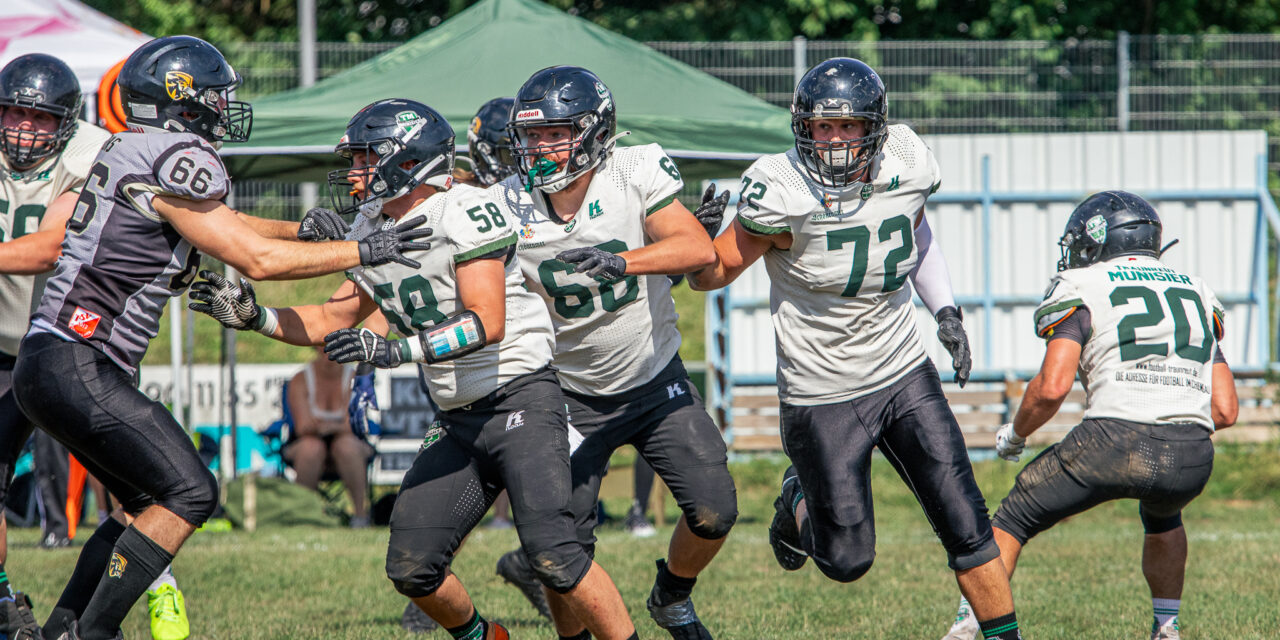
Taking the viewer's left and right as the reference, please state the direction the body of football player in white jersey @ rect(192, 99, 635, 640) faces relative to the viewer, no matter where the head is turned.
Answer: facing the viewer and to the left of the viewer

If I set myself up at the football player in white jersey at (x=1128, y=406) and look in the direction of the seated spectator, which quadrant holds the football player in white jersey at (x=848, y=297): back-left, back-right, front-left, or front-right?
front-left

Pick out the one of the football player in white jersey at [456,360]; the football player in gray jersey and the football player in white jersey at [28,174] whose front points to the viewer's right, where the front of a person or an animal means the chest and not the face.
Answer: the football player in gray jersey

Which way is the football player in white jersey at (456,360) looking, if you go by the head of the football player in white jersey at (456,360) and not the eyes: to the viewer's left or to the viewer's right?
to the viewer's left

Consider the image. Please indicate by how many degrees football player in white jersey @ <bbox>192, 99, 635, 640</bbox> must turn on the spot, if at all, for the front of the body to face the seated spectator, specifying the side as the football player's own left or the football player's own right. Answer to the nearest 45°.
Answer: approximately 135° to the football player's own right

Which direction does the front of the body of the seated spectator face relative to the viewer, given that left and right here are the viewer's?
facing the viewer

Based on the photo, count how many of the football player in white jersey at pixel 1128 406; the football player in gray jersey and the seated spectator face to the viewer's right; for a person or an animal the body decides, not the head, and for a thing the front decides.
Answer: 1

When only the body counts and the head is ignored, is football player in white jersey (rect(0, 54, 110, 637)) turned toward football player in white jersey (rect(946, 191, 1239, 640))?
no

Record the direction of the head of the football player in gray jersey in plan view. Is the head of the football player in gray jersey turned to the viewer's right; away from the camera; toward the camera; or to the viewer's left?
to the viewer's right

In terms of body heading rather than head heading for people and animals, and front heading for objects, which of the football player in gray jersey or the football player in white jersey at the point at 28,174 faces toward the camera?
the football player in white jersey

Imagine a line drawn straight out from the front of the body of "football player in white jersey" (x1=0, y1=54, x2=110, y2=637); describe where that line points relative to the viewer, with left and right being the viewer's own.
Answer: facing the viewer

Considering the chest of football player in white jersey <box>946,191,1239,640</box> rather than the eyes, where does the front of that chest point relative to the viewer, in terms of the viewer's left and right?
facing away from the viewer and to the left of the viewer

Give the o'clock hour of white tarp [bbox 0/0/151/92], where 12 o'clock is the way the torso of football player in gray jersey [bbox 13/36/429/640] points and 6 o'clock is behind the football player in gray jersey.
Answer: The white tarp is roughly at 9 o'clock from the football player in gray jersey.

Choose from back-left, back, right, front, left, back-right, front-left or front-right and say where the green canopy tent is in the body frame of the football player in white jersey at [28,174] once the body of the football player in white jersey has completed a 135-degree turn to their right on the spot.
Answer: right

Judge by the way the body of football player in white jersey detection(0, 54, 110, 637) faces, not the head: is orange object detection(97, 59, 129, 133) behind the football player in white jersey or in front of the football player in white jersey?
behind

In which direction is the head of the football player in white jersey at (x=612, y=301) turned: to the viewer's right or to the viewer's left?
to the viewer's left

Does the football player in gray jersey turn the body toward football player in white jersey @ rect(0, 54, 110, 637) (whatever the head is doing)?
no

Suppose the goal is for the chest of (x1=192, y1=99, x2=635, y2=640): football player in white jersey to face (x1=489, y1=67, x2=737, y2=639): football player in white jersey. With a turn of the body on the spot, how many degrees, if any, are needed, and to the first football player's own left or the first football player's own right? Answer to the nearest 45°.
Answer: approximately 180°

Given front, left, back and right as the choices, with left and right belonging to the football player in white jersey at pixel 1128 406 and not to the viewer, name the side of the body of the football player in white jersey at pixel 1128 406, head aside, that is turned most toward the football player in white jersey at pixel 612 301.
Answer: left

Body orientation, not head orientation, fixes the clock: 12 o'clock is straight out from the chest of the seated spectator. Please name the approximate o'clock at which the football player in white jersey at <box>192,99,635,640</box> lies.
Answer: The football player in white jersey is roughly at 12 o'clock from the seated spectator.
